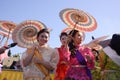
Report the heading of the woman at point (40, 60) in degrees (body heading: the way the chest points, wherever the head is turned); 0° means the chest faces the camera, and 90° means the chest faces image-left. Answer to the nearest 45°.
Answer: approximately 0°

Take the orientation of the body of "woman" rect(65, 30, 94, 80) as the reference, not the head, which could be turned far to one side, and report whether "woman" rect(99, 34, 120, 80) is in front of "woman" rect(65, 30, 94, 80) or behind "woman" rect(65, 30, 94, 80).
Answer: in front

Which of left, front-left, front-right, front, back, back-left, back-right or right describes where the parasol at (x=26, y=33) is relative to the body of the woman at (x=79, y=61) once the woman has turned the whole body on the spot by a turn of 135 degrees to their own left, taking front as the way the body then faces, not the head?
left

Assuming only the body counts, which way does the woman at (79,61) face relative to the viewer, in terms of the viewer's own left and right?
facing the viewer and to the right of the viewer

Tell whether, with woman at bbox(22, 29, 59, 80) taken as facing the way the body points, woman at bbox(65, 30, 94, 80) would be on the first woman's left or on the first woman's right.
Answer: on the first woman's left
